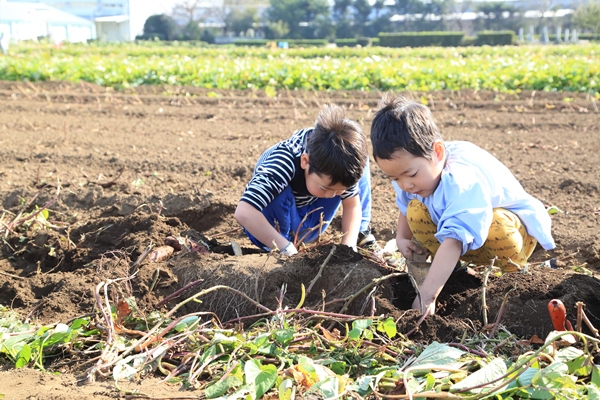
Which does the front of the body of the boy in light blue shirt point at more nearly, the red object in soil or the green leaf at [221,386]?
the green leaf

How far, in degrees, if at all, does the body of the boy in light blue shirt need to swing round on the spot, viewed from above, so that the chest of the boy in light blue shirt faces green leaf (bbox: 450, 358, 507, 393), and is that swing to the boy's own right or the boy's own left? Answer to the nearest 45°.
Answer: approximately 45° to the boy's own left

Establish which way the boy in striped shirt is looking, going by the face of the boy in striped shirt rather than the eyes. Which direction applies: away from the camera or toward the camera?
toward the camera

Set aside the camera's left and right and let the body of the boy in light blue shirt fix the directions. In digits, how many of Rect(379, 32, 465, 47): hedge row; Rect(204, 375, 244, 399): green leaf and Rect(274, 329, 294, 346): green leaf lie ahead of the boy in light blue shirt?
2

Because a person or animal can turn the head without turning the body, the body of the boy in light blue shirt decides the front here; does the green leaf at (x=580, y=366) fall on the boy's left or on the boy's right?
on the boy's left

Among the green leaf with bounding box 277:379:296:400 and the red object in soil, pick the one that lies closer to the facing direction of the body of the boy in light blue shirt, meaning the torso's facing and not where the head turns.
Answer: the green leaf

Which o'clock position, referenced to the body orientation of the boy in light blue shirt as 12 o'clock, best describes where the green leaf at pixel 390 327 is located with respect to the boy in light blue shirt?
The green leaf is roughly at 11 o'clock from the boy in light blue shirt.

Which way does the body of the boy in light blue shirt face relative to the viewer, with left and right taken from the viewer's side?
facing the viewer and to the left of the viewer

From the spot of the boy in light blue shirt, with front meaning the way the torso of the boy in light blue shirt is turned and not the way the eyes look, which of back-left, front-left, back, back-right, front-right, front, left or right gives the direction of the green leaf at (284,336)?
front

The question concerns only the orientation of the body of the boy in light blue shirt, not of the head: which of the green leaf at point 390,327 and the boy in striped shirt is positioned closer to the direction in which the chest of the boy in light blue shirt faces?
the green leaf

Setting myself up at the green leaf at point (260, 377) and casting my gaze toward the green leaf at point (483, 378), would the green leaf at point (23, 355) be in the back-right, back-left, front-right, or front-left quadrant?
back-left

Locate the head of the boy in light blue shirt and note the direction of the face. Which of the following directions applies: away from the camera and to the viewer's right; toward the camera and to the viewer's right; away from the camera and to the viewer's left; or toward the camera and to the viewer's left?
toward the camera and to the viewer's left
